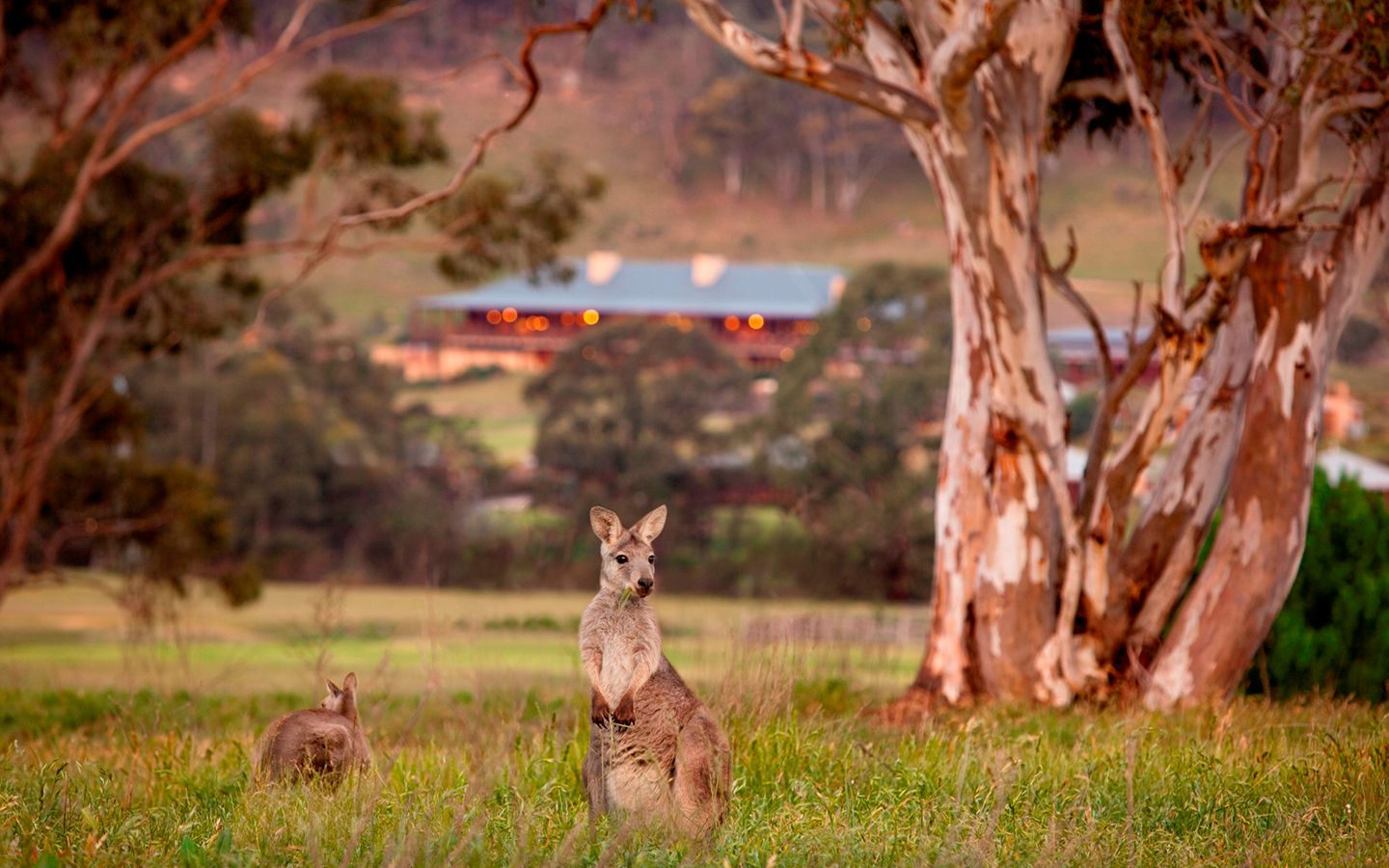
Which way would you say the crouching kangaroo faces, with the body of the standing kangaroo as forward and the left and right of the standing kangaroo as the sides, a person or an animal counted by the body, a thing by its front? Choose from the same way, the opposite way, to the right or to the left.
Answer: the opposite way

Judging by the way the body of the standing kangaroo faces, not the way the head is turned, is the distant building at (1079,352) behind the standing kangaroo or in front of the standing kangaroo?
behind

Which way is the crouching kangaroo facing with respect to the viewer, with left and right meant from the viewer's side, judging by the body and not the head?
facing away from the viewer and to the right of the viewer

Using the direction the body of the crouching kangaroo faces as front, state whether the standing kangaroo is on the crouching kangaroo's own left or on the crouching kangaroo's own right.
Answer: on the crouching kangaroo's own right

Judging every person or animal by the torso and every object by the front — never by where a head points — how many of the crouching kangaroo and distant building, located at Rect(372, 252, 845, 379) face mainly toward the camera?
1

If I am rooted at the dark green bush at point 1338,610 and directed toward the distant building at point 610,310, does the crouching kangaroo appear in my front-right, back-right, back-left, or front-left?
back-left

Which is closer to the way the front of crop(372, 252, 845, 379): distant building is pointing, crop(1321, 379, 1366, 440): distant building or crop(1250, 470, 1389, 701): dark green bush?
the dark green bush

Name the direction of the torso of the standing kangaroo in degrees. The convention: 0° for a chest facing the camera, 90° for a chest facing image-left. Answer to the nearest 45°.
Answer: approximately 45°

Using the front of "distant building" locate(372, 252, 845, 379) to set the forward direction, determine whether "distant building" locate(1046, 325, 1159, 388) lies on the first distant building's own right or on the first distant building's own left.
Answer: on the first distant building's own left
